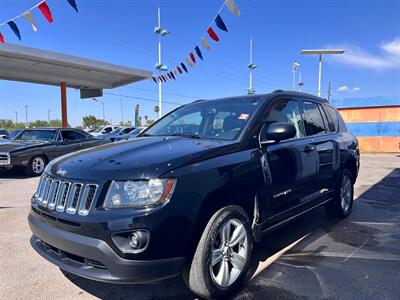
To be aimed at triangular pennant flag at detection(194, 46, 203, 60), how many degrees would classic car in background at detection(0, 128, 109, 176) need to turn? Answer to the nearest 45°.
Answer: approximately 135° to its left

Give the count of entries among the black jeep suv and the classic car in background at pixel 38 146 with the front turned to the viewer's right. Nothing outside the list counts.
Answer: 0

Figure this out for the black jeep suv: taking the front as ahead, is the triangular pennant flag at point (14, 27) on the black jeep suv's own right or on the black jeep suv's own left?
on the black jeep suv's own right

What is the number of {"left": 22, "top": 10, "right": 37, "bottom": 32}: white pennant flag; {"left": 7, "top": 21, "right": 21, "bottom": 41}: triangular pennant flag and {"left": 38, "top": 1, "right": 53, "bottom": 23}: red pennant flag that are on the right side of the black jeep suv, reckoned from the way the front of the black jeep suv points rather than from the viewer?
3

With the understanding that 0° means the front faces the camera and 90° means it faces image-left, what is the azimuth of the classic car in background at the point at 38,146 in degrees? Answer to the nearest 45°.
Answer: approximately 45°

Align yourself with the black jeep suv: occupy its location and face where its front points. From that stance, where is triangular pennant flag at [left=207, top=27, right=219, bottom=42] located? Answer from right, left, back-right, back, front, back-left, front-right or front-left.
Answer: back-right

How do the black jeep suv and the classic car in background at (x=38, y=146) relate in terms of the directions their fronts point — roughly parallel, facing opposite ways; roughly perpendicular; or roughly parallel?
roughly parallel

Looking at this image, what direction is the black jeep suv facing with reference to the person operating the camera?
facing the viewer and to the left of the viewer

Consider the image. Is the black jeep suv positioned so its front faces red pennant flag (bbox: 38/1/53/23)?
no

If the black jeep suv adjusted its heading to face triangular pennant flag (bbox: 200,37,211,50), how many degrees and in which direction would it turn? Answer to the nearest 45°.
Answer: approximately 135° to its right

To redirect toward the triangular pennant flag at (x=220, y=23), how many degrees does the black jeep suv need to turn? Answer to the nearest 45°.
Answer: approximately 135° to its right
